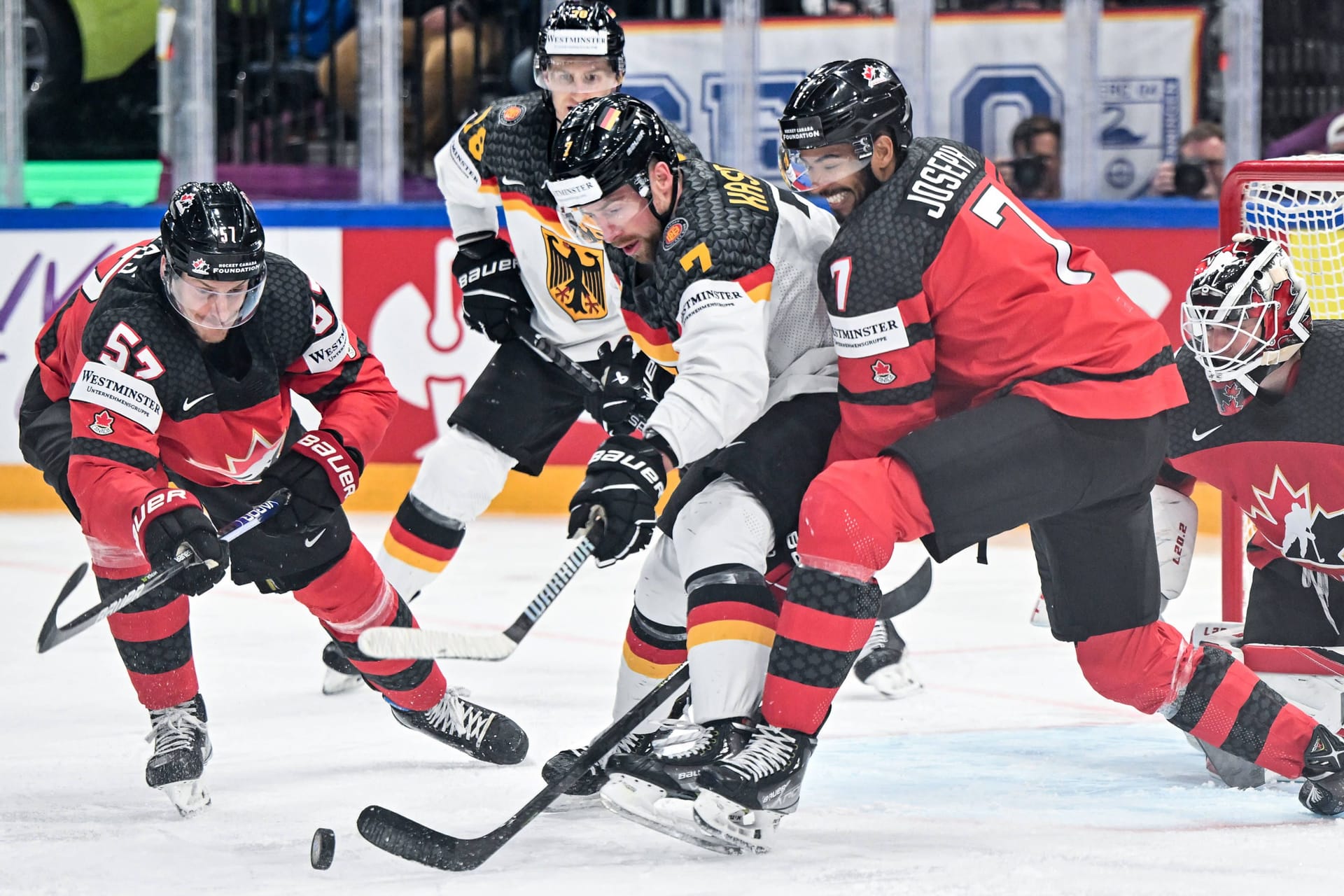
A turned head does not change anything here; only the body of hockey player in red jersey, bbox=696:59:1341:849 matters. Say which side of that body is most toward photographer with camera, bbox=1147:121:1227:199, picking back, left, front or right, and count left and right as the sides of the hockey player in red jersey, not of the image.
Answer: right

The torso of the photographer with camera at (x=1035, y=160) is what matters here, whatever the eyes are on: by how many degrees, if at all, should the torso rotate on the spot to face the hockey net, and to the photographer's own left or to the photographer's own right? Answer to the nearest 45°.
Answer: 0° — they already face it

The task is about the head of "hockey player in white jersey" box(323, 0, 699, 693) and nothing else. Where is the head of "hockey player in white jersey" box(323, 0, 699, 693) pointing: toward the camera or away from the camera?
toward the camera

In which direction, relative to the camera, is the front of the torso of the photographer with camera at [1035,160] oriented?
toward the camera

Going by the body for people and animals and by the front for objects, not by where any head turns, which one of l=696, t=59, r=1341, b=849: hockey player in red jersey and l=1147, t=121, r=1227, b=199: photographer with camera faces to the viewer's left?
the hockey player in red jersey

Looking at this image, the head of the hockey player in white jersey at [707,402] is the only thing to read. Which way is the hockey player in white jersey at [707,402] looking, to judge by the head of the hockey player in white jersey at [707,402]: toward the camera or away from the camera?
toward the camera

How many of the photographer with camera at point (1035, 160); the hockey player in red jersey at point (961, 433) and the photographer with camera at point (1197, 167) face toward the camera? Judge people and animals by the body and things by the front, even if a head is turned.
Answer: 2

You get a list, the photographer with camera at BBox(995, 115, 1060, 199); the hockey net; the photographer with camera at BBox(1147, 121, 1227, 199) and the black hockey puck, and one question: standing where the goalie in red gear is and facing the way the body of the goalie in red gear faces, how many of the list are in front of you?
1

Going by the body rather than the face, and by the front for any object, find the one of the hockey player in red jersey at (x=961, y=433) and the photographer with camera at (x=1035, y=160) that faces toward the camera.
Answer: the photographer with camera

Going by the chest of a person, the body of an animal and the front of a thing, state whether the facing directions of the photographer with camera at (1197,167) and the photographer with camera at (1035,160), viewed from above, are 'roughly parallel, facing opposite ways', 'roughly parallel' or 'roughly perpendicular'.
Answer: roughly parallel

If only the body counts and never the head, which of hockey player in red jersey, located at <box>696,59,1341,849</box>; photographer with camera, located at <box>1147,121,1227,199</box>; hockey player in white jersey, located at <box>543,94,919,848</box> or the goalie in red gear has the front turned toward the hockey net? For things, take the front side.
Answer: the photographer with camera

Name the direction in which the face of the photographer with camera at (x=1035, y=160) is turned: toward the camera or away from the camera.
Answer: toward the camera
